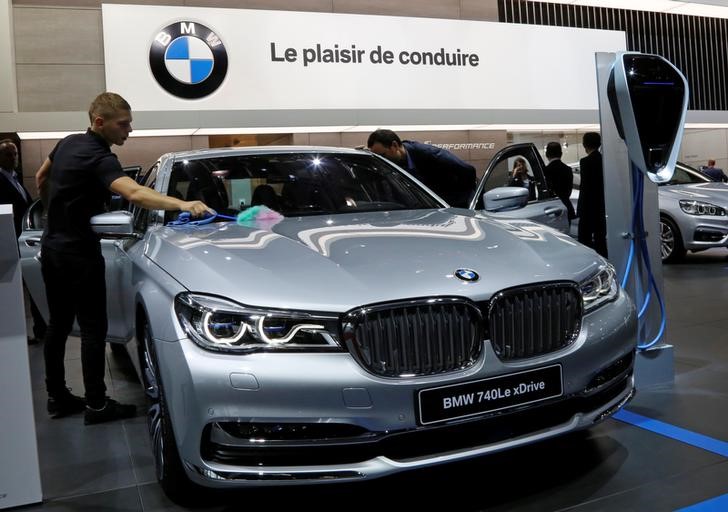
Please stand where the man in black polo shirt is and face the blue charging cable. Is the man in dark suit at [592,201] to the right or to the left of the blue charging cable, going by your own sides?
left

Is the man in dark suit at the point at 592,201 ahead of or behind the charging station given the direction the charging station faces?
behind

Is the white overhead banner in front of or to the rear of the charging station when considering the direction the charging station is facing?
to the rear

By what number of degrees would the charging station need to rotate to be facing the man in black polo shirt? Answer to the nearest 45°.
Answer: approximately 90° to its right
